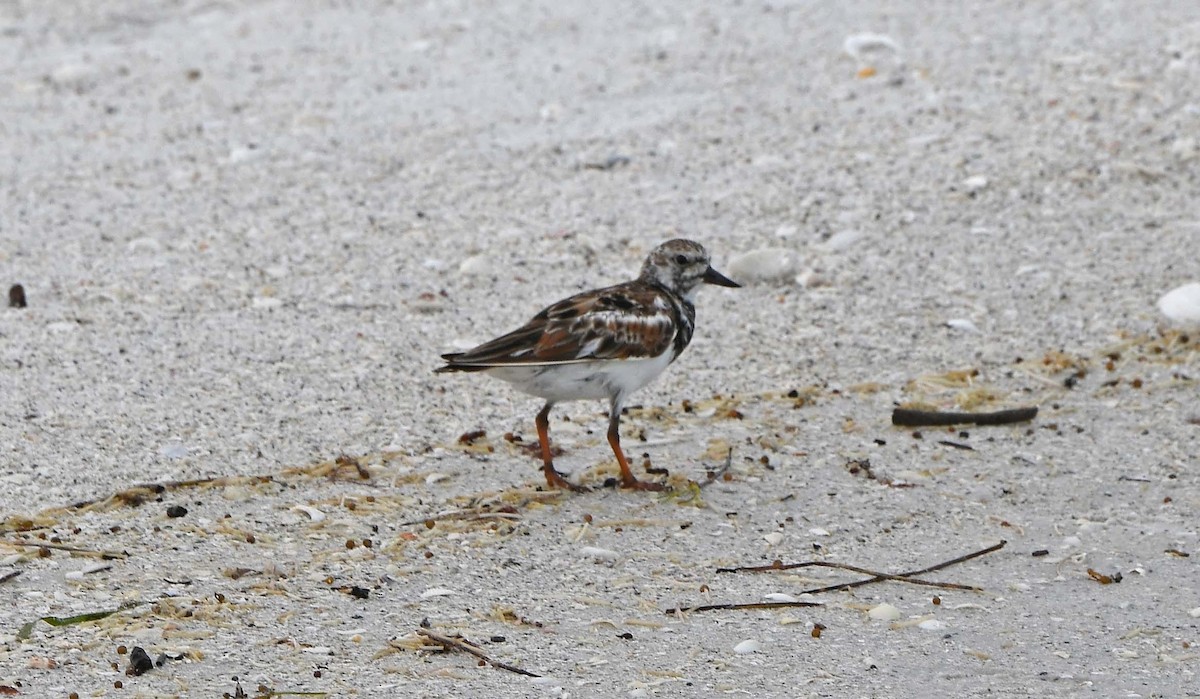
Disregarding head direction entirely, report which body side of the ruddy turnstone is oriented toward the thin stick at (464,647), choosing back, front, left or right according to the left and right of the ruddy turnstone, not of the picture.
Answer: right

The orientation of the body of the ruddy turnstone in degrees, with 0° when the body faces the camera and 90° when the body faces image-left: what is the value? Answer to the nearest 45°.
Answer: approximately 270°

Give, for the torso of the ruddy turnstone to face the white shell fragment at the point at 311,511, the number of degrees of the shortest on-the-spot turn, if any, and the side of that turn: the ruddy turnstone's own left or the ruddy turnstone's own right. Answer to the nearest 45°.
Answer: approximately 180°

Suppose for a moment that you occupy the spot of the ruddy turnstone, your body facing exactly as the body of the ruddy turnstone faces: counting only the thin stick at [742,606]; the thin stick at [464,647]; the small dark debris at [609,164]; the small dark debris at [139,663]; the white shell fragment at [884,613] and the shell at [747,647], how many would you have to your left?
1

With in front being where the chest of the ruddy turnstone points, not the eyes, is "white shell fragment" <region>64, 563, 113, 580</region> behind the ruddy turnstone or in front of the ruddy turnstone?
behind

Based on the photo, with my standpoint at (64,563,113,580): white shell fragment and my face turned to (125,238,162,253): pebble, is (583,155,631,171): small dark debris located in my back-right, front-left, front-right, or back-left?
front-right

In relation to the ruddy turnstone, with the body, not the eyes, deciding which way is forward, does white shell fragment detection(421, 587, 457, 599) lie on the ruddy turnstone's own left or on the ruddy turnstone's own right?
on the ruddy turnstone's own right

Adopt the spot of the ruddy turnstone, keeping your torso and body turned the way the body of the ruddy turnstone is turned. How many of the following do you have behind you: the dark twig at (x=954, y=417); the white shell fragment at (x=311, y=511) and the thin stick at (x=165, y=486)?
2

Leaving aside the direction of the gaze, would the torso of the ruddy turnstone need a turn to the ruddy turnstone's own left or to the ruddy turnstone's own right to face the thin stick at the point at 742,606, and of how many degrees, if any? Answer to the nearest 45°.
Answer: approximately 45° to the ruddy turnstone's own right

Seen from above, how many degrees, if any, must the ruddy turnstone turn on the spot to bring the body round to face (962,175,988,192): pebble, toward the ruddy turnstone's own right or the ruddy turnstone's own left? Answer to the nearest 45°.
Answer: approximately 45° to the ruddy turnstone's own left

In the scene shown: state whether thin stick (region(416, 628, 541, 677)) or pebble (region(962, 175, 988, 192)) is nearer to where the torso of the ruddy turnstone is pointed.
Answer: the pebble

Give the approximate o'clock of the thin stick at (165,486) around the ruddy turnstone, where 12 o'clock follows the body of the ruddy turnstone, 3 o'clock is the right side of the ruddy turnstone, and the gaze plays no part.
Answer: The thin stick is roughly at 6 o'clock from the ruddy turnstone.

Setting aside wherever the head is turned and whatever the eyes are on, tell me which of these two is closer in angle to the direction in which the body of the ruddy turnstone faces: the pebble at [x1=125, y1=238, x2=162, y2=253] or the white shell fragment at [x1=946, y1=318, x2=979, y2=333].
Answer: the white shell fragment

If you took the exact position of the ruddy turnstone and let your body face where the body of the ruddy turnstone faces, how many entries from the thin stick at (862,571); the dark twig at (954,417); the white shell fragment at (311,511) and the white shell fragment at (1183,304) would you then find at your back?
1
